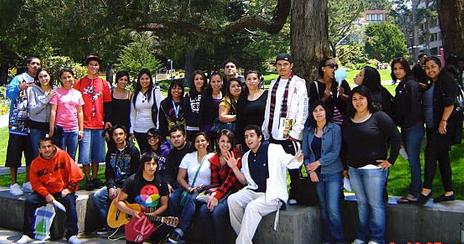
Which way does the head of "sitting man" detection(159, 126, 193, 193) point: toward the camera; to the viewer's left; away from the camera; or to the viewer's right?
toward the camera

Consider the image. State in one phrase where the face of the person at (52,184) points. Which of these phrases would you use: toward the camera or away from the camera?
toward the camera

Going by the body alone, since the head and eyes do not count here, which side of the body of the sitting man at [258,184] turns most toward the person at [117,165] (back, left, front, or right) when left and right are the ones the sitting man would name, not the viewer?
right

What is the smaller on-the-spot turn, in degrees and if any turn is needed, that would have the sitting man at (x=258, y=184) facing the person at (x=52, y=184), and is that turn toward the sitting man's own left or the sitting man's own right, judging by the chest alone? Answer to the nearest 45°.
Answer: approximately 45° to the sitting man's own right

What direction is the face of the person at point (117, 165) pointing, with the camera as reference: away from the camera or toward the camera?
toward the camera

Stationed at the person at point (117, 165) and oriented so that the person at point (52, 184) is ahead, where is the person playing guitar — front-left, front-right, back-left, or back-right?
back-left

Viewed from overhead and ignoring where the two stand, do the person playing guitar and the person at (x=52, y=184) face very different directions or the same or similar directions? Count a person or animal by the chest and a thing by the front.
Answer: same or similar directions

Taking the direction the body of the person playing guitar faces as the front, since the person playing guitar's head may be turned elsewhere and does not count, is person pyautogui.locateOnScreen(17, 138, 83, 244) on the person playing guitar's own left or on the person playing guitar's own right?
on the person playing guitar's own right

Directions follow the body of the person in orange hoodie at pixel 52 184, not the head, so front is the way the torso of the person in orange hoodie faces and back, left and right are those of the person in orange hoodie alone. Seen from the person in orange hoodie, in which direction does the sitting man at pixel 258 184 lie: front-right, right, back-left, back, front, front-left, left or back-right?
front-left

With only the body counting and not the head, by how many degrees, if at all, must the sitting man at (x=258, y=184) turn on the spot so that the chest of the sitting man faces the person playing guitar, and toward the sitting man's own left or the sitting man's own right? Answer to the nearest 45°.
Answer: approximately 45° to the sitting man's own right

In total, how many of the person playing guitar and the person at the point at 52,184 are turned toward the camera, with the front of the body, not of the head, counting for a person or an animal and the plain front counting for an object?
2

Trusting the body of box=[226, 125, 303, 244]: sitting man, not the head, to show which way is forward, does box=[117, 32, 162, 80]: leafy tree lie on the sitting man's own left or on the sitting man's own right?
on the sitting man's own right

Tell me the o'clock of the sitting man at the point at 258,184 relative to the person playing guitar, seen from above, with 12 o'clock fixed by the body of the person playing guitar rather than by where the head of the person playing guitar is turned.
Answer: The sitting man is roughly at 10 o'clock from the person playing guitar.

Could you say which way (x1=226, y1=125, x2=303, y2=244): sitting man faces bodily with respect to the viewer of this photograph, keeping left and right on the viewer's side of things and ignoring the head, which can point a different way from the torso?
facing the viewer and to the left of the viewer

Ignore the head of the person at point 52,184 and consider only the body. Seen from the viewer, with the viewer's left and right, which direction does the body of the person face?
facing the viewer

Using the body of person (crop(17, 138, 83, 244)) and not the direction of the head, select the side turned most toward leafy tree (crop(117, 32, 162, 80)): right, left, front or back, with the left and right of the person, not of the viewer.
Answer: back
